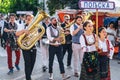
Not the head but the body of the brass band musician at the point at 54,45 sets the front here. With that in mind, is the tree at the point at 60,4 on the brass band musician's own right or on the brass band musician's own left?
on the brass band musician's own left

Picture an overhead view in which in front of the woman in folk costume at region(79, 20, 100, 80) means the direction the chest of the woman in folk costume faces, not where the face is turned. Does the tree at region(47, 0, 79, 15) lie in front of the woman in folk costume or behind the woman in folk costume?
behind

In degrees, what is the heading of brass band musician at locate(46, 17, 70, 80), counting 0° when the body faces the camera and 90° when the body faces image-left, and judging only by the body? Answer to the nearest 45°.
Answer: approximately 315°

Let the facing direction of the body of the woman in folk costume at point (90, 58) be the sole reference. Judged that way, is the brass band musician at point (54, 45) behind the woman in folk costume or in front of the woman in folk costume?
behind
